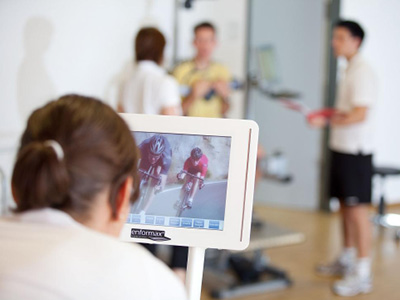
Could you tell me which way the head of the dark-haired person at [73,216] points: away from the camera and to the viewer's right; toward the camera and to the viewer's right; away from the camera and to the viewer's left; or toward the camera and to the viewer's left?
away from the camera and to the viewer's right

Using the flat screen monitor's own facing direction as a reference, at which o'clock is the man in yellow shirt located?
The man in yellow shirt is roughly at 6 o'clock from the flat screen monitor.

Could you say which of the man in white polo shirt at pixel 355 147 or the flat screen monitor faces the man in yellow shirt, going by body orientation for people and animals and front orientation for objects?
the man in white polo shirt

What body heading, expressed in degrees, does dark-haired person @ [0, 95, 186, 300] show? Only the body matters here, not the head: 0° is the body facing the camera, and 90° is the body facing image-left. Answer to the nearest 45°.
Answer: approximately 225°

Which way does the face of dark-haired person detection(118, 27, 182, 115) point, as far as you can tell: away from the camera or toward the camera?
away from the camera

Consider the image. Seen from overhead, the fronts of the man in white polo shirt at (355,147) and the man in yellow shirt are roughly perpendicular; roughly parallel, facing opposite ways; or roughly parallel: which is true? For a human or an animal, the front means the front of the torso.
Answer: roughly perpendicular

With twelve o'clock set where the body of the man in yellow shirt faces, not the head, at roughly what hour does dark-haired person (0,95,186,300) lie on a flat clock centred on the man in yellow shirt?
The dark-haired person is roughly at 12 o'clock from the man in yellow shirt.

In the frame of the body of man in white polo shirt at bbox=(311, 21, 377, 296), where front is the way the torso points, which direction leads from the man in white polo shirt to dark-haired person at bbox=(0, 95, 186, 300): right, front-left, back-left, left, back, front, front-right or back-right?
left

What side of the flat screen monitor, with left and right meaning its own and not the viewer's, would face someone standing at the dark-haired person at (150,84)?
back

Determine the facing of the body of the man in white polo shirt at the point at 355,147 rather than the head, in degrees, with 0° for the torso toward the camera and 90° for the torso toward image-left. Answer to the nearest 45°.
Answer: approximately 90°

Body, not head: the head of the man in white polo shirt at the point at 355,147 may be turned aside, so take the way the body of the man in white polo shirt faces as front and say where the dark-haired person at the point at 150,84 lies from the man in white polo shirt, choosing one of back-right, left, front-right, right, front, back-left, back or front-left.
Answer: front-left

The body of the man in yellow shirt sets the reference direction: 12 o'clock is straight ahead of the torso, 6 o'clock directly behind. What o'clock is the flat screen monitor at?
The flat screen monitor is roughly at 12 o'clock from the man in yellow shirt.
